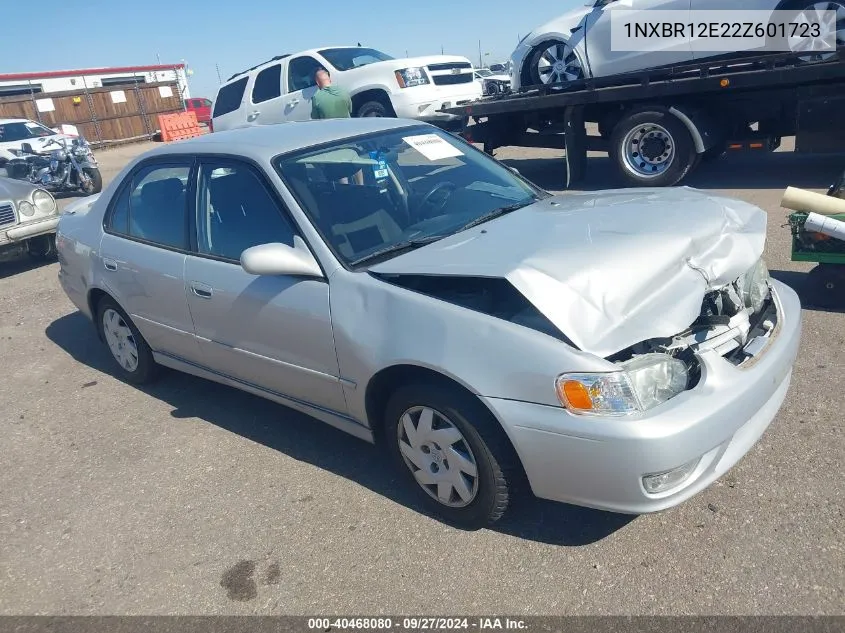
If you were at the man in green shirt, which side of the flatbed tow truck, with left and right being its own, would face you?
back

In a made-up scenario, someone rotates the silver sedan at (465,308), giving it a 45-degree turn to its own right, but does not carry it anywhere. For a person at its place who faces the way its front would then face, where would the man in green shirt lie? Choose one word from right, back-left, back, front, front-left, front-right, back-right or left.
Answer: back

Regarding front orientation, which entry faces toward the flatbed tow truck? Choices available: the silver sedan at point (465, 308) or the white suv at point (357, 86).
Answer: the white suv

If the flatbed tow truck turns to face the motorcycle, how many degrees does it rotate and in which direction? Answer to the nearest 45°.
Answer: approximately 180°

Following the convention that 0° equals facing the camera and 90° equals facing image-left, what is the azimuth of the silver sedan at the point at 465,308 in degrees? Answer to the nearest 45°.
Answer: approximately 315°

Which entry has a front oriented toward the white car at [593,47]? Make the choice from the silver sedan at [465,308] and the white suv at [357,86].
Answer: the white suv

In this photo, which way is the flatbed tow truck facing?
to the viewer's right

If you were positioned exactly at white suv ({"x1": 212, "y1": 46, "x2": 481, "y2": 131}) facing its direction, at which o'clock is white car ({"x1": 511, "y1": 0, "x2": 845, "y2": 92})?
The white car is roughly at 12 o'clock from the white suv.

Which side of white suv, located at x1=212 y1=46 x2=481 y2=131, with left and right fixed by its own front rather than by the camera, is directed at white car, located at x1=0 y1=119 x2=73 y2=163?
back

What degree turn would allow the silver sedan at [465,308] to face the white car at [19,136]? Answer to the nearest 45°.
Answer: approximately 180°

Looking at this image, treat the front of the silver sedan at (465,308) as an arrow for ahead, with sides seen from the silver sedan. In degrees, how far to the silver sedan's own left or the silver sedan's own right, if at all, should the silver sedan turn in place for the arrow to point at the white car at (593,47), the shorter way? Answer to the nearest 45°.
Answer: approximately 135° to the silver sedan's own left

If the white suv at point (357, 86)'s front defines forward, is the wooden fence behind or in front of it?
behind

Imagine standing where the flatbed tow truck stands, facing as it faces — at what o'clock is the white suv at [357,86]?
The white suv is roughly at 7 o'clock from the flatbed tow truck.
